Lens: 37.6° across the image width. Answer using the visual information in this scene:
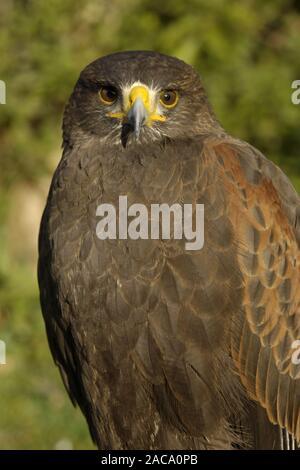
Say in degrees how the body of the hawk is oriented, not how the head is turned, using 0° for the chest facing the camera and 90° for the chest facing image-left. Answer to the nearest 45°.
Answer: approximately 45°
